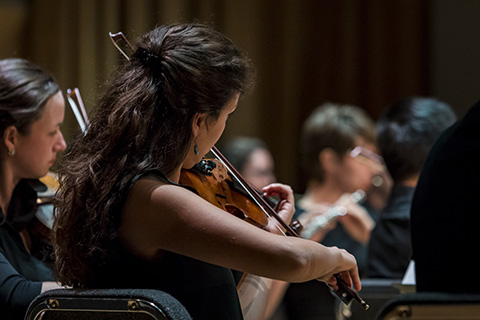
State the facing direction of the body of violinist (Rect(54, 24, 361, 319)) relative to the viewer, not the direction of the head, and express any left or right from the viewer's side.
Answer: facing away from the viewer and to the right of the viewer

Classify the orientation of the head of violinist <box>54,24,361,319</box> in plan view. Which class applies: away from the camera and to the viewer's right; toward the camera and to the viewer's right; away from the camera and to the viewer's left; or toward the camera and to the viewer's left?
away from the camera and to the viewer's right

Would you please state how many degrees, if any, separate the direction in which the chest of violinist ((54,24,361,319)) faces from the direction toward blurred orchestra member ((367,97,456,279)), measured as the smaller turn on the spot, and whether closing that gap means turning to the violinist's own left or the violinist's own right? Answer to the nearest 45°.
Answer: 0° — they already face them
